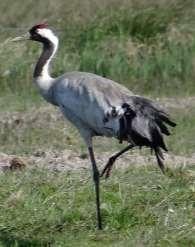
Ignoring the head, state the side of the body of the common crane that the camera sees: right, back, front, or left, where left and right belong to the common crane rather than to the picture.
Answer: left
